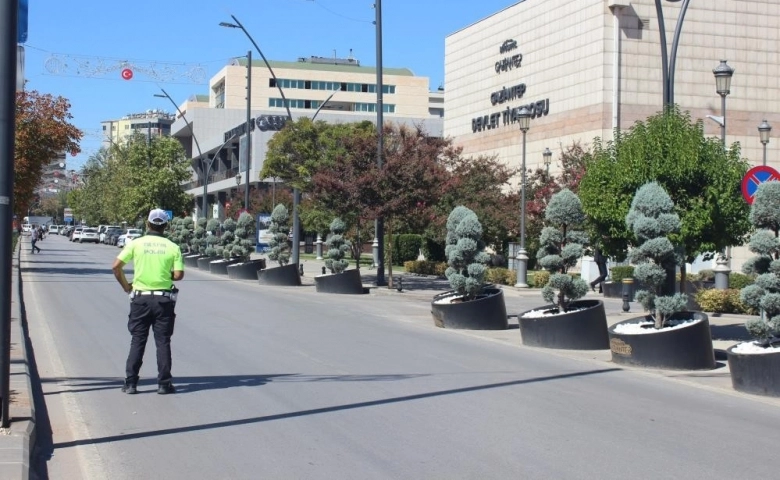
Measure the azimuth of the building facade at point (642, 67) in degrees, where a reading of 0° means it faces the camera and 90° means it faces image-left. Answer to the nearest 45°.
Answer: approximately 45°

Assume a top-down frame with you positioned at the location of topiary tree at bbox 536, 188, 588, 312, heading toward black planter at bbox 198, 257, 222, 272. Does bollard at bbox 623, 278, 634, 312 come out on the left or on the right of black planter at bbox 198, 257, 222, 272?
right

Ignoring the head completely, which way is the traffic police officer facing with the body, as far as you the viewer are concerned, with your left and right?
facing away from the viewer

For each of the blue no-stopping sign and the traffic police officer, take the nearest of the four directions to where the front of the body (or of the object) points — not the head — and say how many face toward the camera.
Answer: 1

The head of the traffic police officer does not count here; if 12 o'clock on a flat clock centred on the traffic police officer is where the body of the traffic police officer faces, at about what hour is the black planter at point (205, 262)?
The black planter is roughly at 12 o'clock from the traffic police officer.

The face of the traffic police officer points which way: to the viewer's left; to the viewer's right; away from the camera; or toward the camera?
away from the camera
